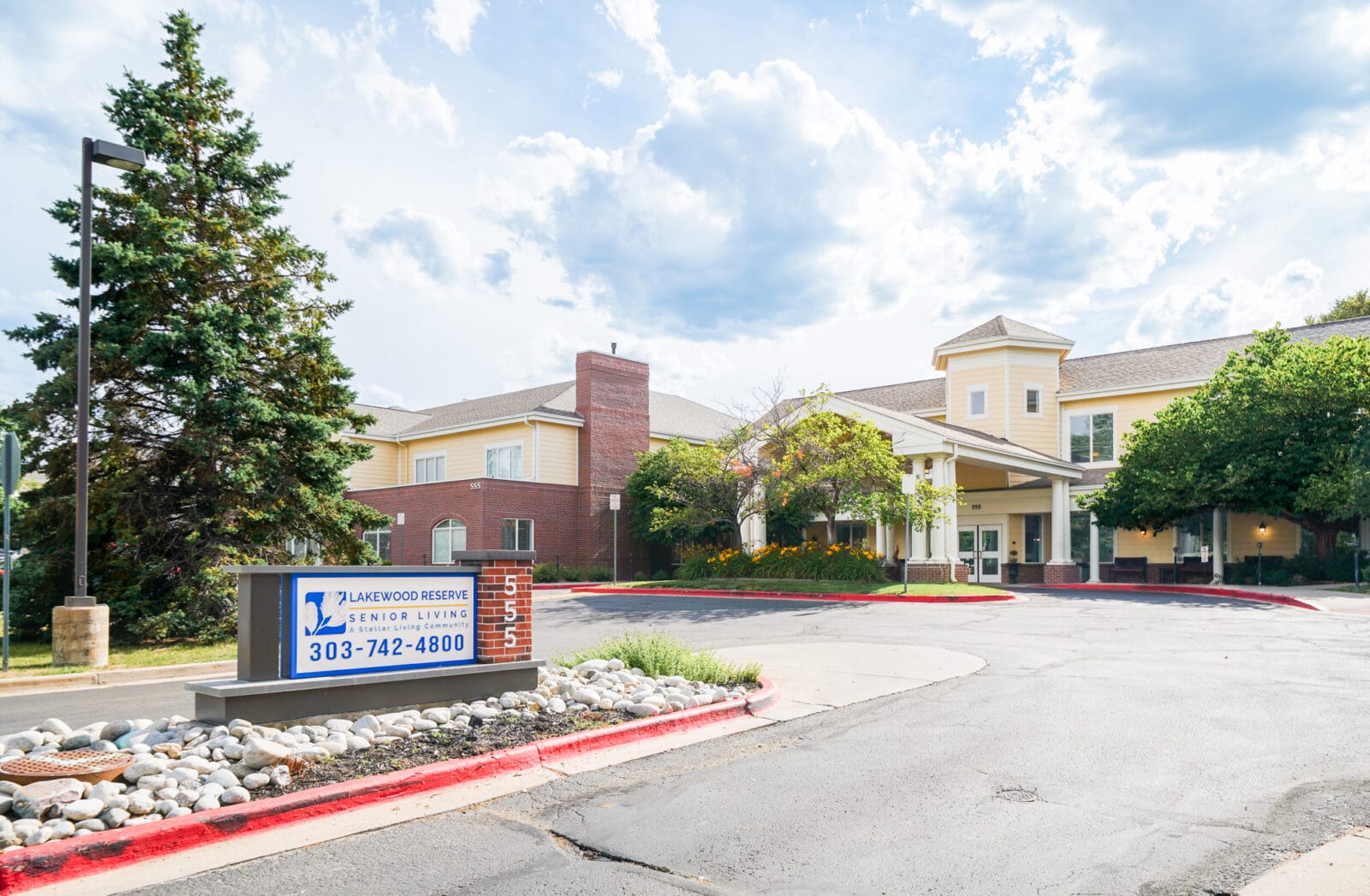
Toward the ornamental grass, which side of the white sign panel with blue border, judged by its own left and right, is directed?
left

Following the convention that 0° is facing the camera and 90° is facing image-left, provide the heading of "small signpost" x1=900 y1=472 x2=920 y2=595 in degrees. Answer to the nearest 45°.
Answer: approximately 0°

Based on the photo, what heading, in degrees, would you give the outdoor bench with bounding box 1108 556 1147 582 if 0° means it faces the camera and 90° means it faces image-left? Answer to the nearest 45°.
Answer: approximately 45°
